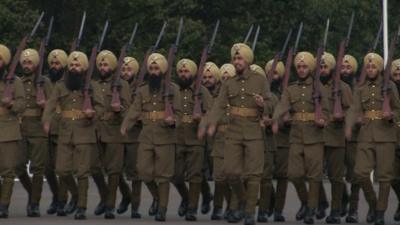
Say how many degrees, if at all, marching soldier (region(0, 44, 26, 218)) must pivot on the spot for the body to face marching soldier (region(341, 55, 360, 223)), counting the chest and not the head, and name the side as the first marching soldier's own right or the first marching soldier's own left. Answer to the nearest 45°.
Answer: approximately 90° to the first marching soldier's own left

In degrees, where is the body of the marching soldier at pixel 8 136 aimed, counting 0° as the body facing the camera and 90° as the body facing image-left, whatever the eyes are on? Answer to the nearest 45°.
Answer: approximately 0°

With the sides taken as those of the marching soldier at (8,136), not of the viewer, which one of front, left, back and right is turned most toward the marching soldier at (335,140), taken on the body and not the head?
left

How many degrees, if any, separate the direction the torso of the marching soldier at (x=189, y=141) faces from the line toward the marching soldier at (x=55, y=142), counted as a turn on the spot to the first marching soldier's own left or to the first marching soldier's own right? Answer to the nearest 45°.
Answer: approximately 90° to the first marching soldier's own right
